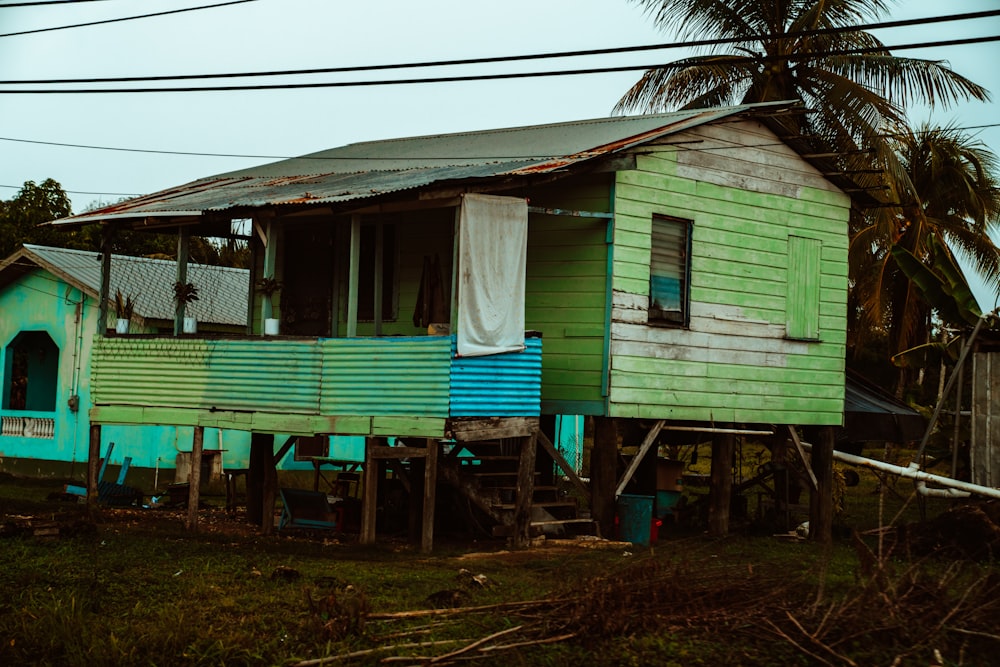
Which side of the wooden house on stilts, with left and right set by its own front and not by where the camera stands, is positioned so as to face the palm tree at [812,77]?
back

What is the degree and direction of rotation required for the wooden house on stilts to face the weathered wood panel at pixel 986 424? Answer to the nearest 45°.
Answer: approximately 135° to its left

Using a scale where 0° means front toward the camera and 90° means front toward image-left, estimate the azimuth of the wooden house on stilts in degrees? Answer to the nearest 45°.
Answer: approximately 45°

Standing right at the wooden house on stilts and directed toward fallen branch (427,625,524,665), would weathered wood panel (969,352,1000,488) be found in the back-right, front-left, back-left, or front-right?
back-left

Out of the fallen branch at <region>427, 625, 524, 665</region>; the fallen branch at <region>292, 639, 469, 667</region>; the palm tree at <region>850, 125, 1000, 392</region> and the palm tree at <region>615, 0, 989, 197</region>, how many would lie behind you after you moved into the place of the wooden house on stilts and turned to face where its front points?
2

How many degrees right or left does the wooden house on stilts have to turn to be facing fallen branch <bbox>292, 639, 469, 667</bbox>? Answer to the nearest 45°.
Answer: approximately 45° to its left

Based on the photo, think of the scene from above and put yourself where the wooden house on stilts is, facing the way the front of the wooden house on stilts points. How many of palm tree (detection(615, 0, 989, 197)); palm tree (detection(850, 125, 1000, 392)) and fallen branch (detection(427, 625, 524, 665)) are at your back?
2

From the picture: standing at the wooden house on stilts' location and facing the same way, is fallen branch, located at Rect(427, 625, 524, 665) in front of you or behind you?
in front

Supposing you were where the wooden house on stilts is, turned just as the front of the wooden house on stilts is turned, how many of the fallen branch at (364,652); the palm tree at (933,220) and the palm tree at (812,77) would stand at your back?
2

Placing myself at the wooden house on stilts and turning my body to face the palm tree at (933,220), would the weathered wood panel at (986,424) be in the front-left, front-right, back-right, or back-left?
front-right

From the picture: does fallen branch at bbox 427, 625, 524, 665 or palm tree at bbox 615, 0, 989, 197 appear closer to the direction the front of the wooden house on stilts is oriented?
the fallen branch

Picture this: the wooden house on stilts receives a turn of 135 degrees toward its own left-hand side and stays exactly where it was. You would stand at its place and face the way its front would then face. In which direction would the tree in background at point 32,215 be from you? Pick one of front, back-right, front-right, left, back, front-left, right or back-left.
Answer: back-left

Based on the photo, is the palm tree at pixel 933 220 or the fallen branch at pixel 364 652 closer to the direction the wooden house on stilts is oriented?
the fallen branch

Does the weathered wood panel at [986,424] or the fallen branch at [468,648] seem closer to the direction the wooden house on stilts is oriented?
the fallen branch

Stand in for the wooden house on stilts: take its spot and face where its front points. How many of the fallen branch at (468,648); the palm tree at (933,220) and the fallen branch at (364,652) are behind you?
1

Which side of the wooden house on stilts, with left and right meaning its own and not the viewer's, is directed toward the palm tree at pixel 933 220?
back
